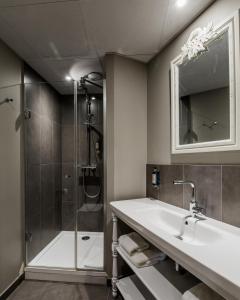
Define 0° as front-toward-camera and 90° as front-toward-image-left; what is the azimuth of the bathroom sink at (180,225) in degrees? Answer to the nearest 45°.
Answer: approximately 45°

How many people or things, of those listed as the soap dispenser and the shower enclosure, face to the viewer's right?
0

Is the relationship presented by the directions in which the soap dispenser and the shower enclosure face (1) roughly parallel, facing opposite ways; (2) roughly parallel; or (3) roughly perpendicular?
roughly perpendicular

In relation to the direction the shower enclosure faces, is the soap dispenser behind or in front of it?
in front

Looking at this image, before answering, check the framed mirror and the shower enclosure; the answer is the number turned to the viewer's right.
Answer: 0

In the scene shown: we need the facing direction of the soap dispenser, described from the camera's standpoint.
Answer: facing the viewer and to the left of the viewer

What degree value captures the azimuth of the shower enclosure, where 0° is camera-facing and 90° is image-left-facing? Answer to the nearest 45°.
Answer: approximately 0°
